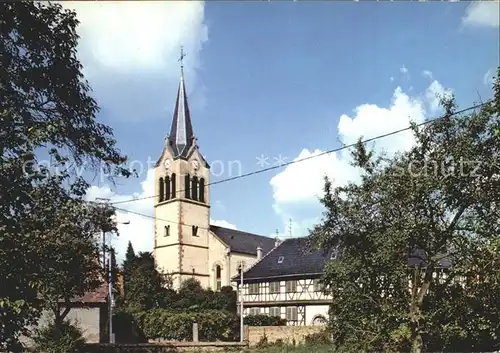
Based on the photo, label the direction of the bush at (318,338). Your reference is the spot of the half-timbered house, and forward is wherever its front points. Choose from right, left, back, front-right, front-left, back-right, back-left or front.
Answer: front

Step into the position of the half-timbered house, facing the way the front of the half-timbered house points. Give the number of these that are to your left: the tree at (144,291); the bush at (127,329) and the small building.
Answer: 0

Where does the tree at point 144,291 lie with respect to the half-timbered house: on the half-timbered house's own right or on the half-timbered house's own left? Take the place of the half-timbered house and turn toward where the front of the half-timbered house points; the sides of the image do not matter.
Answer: on the half-timbered house's own right

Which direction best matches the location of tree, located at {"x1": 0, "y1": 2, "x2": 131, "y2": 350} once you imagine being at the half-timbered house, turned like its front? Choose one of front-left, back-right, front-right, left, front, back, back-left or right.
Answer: front

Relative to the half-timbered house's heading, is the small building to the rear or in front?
in front

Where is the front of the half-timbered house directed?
toward the camera

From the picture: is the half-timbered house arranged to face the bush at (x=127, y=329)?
no

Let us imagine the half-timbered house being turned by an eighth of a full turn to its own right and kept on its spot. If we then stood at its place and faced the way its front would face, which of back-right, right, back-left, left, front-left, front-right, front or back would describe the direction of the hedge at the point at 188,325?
front

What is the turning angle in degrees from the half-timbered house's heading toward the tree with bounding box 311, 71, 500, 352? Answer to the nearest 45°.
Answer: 0° — it already faces it
